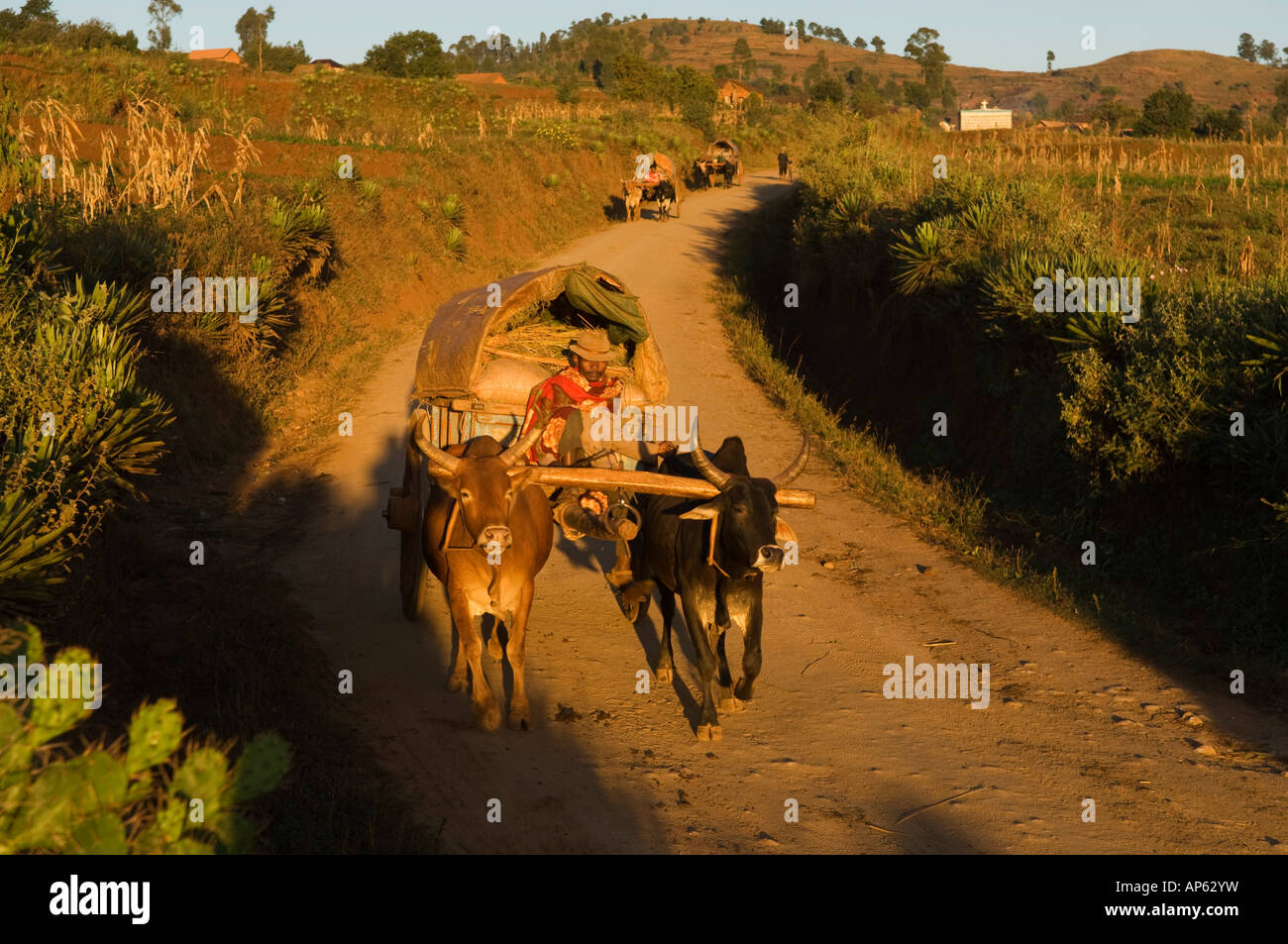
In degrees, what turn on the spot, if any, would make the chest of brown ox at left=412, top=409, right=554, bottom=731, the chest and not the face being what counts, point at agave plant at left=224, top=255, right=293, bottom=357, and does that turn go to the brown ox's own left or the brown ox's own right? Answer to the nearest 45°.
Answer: approximately 180°

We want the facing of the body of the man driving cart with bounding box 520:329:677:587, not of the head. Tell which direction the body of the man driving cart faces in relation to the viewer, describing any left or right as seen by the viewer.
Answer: facing the viewer and to the right of the viewer

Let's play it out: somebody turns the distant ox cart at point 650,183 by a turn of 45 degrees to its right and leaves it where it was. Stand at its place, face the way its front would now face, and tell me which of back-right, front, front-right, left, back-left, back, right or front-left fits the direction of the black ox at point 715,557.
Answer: front-left

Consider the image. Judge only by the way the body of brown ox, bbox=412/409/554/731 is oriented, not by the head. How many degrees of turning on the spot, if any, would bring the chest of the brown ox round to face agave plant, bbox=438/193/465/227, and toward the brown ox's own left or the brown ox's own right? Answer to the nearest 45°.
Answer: approximately 180°

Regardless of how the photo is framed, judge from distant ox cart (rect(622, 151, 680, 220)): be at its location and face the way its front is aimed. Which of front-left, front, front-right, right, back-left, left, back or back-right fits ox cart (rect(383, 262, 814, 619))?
front

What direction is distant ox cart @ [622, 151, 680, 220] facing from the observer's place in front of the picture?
facing the viewer

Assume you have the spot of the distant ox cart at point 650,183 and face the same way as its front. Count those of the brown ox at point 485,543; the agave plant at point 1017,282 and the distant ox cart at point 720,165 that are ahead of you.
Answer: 2

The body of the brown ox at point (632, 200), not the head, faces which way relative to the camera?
toward the camera

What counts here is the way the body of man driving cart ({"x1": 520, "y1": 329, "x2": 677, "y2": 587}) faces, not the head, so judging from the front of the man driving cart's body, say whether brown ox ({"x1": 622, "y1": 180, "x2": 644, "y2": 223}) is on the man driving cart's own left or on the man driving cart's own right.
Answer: on the man driving cart's own left

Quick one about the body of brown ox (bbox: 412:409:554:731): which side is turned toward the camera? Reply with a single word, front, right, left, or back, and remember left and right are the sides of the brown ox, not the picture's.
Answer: front
